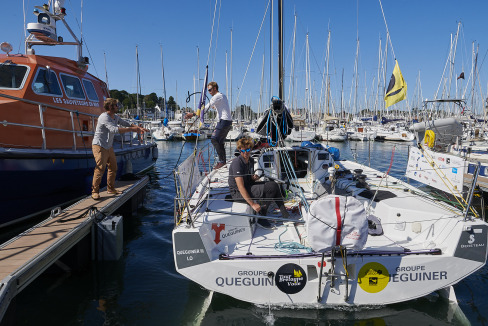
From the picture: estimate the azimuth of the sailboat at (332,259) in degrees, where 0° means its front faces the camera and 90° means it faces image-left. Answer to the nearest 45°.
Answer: approximately 180°

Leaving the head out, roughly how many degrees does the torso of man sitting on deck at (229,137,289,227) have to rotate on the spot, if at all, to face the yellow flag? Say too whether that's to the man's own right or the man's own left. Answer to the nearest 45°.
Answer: approximately 90° to the man's own left

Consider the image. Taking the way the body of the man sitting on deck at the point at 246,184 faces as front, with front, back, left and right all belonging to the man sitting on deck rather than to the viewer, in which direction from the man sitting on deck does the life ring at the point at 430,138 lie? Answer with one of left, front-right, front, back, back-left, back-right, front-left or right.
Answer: left

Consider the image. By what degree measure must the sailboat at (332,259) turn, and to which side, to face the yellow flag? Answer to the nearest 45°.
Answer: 0° — it already faces it

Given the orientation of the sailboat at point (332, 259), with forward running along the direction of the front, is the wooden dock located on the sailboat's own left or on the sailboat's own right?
on the sailboat's own left

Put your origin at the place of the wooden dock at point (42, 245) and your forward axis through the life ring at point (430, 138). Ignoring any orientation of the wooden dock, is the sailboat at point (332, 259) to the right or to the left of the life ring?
right

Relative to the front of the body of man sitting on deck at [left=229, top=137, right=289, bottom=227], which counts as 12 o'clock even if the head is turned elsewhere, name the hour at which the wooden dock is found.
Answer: The wooden dock is roughly at 4 o'clock from the man sitting on deck.

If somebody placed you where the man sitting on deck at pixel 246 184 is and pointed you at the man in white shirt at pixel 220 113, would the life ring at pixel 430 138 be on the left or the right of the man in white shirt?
right

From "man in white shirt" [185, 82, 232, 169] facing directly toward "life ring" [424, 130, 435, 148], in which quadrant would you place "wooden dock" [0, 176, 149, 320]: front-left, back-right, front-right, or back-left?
back-right

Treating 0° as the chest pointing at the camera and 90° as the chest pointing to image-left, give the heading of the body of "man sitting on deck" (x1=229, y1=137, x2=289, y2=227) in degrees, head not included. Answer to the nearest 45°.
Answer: approximately 315°

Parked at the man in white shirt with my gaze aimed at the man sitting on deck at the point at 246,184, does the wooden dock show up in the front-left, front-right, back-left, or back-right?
front-right
